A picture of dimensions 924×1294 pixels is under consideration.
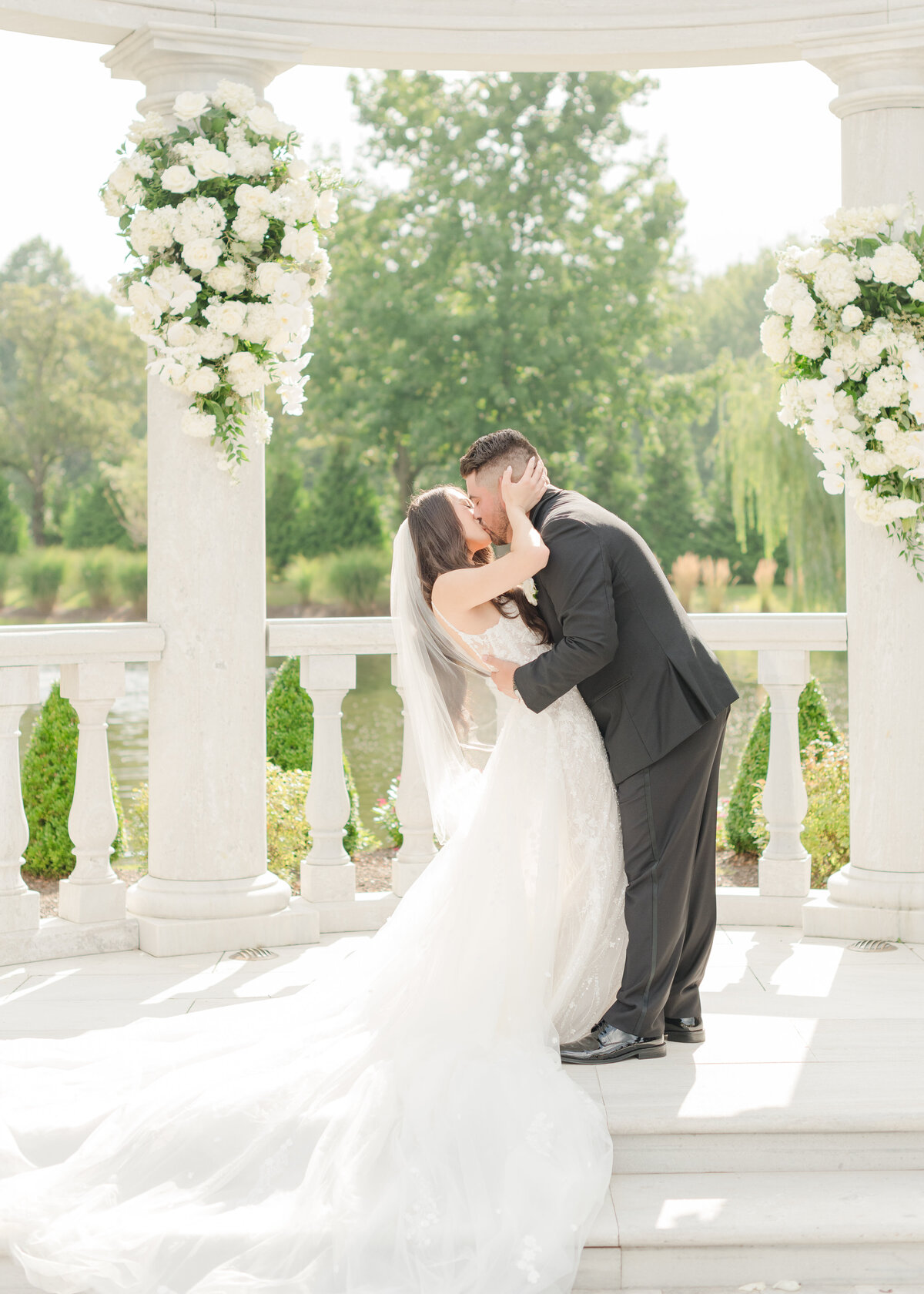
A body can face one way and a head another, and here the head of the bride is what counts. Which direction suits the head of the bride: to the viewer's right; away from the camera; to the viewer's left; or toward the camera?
to the viewer's right

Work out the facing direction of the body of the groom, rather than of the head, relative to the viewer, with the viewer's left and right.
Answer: facing to the left of the viewer

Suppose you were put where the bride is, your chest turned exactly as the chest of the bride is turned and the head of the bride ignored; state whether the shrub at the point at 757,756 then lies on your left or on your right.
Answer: on your left

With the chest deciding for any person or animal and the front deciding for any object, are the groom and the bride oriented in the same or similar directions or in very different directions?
very different directions

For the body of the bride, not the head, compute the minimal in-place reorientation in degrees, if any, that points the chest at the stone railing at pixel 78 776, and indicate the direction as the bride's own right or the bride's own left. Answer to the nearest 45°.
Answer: approximately 135° to the bride's own left

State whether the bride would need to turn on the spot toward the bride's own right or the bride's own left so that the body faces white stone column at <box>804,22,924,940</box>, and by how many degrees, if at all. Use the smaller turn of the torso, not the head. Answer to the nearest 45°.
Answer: approximately 45° to the bride's own left

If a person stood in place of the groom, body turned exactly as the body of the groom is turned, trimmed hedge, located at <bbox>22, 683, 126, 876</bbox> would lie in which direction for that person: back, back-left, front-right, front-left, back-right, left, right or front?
front-right

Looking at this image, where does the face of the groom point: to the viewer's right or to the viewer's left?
to the viewer's left

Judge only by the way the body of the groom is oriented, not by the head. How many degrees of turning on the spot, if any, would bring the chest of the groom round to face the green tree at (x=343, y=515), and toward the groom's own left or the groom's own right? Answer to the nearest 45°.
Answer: approximately 90° to the groom's own right

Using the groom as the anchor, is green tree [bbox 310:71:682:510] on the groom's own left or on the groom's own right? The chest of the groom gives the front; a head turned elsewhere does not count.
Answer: on the groom's own right

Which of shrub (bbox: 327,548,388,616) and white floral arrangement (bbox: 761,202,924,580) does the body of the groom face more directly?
the shrub

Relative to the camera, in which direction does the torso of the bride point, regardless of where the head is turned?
to the viewer's right

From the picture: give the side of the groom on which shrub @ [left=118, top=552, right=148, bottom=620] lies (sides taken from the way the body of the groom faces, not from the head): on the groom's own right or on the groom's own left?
on the groom's own right

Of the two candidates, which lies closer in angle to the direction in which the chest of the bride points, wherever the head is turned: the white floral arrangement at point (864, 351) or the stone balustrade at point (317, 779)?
the white floral arrangement
